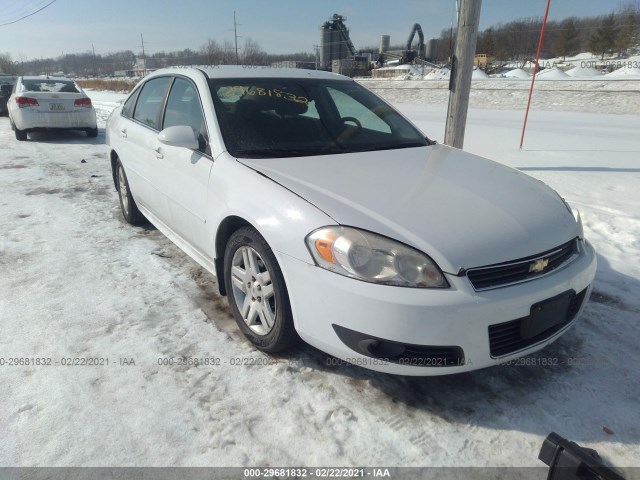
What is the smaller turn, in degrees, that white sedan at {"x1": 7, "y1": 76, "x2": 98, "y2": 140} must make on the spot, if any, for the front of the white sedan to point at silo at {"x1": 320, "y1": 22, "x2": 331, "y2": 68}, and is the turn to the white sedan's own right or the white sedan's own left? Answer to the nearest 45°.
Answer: approximately 45° to the white sedan's own right

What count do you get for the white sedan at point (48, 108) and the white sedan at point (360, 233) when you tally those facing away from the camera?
1

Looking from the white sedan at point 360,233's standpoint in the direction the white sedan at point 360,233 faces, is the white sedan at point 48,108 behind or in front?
behind

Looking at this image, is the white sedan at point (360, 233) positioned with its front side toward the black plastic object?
yes

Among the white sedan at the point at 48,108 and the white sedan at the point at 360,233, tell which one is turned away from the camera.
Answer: the white sedan at the point at 48,108

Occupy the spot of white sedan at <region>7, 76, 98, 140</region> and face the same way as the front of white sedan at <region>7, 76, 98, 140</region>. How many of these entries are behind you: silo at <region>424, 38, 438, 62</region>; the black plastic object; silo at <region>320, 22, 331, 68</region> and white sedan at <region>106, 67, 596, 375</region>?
2

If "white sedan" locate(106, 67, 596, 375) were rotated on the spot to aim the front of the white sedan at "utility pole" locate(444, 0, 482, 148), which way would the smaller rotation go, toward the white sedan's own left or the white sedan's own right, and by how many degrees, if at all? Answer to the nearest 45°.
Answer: approximately 135° to the white sedan's own left

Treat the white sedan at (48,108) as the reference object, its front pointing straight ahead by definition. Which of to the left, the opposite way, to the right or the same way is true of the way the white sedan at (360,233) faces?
the opposite way

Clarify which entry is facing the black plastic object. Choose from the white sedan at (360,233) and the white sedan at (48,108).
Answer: the white sedan at (360,233)

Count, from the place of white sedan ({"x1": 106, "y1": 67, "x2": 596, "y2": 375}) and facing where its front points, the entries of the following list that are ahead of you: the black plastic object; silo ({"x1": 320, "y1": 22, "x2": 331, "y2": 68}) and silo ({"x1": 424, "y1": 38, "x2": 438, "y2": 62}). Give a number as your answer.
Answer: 1

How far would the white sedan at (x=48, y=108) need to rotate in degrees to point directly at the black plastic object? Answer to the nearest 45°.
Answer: approximately 180°

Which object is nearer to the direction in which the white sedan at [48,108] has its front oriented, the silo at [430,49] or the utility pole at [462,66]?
the silo

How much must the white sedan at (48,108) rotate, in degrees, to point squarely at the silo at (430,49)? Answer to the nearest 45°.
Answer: approximately 45° to its right

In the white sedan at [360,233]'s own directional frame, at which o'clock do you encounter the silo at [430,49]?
The silo is roughly at 8 o'clock from the white sedan.

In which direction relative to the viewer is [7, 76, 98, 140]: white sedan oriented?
away from the camera
